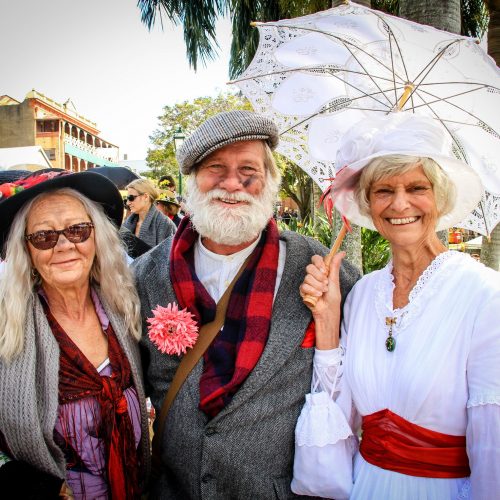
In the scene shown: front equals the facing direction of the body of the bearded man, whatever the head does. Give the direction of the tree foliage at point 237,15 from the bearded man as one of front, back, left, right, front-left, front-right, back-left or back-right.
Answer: back

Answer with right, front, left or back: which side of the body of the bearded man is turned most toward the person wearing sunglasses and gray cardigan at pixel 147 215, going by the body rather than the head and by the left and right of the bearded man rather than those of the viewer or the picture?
back

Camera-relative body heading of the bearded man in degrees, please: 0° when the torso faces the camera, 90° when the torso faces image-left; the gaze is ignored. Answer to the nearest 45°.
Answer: approximately 0°

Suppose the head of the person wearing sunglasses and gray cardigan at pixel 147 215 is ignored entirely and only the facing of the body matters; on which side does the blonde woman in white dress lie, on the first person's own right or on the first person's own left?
on the first person's own left

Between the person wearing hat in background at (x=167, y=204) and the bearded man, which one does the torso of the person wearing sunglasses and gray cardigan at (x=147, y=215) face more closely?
the bearded man

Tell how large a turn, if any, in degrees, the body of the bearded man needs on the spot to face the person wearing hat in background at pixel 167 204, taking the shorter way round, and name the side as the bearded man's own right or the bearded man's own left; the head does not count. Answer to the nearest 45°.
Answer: approximately 180°

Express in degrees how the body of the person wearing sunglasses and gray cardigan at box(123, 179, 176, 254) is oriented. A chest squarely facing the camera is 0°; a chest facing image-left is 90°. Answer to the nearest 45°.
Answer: approximately 45°
